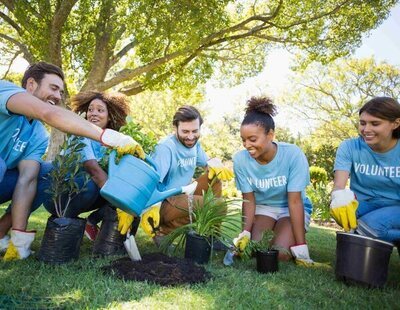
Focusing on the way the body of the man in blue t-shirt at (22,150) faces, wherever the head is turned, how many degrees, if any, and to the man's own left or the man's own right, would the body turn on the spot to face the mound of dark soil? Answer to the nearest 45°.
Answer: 0° — they already face it

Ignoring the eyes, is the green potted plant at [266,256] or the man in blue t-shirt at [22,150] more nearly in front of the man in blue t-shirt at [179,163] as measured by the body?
the green potted plant

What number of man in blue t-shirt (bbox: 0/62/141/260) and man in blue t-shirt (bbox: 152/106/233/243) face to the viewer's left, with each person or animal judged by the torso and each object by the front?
0

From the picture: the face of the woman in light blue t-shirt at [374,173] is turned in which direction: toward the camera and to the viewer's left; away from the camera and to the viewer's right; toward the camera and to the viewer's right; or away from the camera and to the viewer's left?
toward the camera and to the viewer's left

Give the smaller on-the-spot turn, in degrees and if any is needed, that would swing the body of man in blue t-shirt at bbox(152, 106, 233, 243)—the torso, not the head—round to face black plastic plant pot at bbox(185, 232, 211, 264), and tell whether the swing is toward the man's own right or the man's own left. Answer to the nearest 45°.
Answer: approximately 45° to the man's own right

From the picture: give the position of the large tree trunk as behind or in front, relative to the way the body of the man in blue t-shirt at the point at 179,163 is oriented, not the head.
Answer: behind

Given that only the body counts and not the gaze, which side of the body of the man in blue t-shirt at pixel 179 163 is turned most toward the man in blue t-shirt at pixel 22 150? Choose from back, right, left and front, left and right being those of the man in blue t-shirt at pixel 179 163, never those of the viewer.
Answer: right

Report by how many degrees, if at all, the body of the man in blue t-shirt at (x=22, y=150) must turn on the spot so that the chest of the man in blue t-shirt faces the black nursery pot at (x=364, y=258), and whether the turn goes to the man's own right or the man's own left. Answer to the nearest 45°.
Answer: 0° — they already face it

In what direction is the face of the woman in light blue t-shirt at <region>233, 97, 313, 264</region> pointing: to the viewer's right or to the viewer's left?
to the viewer's left

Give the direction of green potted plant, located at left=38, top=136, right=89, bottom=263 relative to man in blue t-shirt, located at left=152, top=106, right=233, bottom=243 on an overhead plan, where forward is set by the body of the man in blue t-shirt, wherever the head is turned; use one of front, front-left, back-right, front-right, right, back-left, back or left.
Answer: right

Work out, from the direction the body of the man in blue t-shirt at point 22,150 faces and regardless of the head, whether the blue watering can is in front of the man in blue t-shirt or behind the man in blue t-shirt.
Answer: in front

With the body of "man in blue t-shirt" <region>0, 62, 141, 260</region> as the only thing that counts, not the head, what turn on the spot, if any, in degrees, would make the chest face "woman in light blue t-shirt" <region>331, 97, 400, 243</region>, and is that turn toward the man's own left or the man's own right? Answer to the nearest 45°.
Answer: approximately 45° to the man's own left
